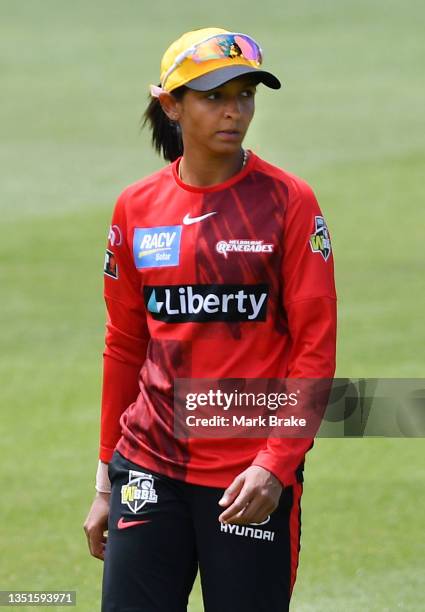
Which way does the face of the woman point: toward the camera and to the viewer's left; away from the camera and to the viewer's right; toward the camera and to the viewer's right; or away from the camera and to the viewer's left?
toward the camera and to the viewer's right

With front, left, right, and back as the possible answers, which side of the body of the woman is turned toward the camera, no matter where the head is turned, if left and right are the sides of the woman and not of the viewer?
front
